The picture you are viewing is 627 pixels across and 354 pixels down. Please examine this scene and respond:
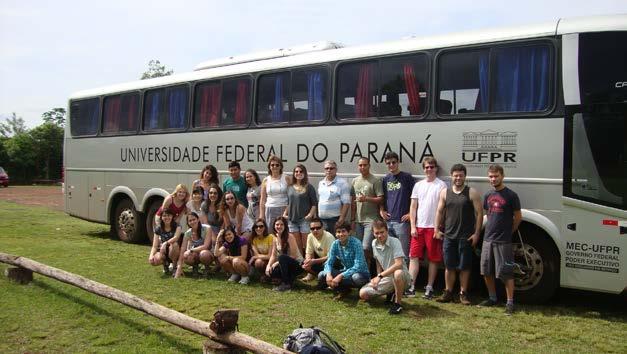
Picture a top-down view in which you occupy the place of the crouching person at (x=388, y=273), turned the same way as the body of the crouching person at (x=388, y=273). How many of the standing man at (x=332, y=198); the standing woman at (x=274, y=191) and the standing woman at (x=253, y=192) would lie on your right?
3

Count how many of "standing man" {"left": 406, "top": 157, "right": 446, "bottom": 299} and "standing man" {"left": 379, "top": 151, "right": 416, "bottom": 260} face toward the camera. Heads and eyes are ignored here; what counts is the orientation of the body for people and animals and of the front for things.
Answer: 2

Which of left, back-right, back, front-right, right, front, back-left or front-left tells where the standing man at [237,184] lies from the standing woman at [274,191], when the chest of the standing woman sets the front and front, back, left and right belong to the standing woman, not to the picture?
back-right

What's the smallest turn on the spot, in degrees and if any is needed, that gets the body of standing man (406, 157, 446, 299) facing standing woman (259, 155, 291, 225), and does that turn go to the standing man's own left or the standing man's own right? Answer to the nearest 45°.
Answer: approximately 90° to the standing man's own right

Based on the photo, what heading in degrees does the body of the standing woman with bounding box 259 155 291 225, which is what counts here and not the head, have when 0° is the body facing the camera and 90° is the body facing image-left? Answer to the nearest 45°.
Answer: approximately 0°

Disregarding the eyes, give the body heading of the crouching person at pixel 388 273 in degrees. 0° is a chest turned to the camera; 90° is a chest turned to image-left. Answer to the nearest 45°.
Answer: approximately 45°

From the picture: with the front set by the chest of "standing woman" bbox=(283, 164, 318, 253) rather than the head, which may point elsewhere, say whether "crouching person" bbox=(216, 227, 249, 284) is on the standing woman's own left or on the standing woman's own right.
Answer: on the standing woman's own right

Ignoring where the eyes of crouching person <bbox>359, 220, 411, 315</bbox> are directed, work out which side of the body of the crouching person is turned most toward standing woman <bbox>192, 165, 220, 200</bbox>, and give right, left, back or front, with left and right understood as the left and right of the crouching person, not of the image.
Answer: right
